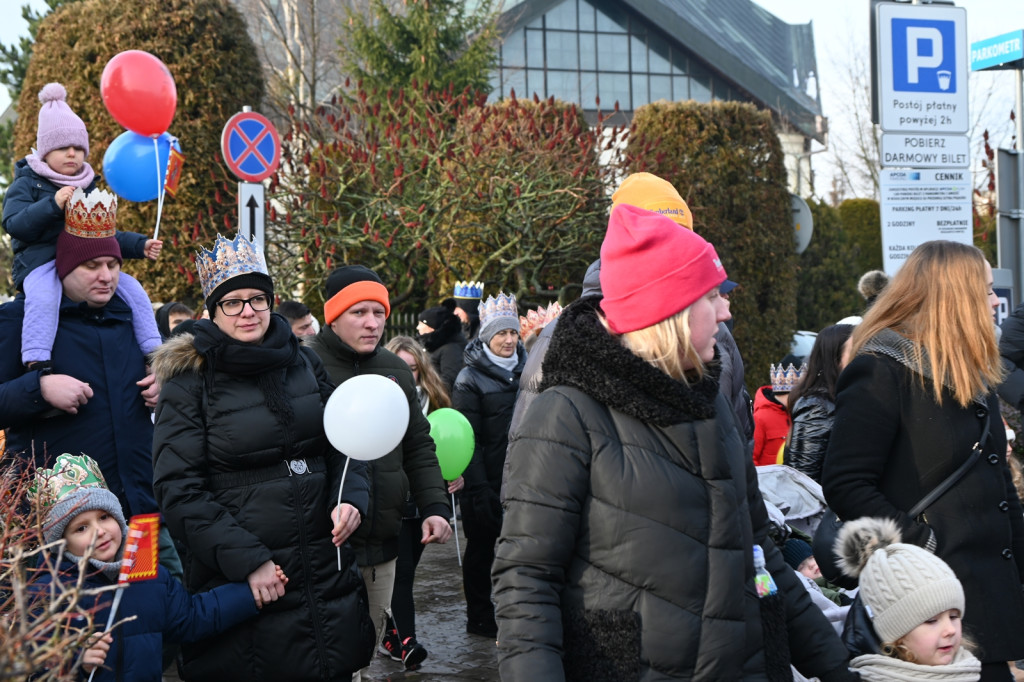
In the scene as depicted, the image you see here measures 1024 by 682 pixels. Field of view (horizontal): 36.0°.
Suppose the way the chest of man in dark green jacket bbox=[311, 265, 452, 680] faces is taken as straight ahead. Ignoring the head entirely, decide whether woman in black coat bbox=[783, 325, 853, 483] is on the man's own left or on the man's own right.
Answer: on the man's own left

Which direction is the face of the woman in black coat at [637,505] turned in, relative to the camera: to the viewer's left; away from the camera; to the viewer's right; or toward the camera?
to the viewer's right

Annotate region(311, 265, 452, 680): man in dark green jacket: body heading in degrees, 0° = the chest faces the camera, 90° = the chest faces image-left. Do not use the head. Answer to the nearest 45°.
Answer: approximately 0°

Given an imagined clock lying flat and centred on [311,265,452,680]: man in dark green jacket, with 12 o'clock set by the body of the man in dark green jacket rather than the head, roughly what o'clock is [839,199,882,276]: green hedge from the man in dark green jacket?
The green hedge is roughly at 7 o'clock from the man in dark green jacket.

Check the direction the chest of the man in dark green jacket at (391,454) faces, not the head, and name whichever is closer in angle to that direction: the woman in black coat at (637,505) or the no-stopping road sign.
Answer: the woman in black coat

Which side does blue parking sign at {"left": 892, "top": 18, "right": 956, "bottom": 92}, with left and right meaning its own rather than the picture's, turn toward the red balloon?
right

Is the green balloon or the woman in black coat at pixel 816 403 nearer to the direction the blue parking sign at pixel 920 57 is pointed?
the woman in black coat
